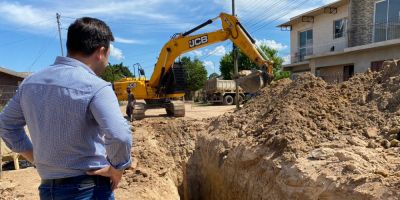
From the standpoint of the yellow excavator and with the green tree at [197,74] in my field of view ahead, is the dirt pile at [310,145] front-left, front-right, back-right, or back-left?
back-right

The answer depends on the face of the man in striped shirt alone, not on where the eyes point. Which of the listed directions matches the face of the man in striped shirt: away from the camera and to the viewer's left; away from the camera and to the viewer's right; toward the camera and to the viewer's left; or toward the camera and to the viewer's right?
away from the camera and to the viewer's right

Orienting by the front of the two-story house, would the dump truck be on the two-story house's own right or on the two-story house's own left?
on the two-story house's own right

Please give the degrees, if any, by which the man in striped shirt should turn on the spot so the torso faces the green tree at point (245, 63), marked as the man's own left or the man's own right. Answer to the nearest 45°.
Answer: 0° — they already face it

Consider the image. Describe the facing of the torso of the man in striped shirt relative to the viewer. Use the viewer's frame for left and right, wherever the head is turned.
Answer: facing away from the viewer and to the right of the viewer

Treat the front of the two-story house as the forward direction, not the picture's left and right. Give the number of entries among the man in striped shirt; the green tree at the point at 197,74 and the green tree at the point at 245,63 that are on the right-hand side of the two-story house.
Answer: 2

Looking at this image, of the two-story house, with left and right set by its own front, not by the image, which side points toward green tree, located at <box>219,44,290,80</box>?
right

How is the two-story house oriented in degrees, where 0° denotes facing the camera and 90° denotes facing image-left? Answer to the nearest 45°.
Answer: approximately 45°

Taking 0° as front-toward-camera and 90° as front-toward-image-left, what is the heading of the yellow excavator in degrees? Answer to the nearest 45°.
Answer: approximately 315°
